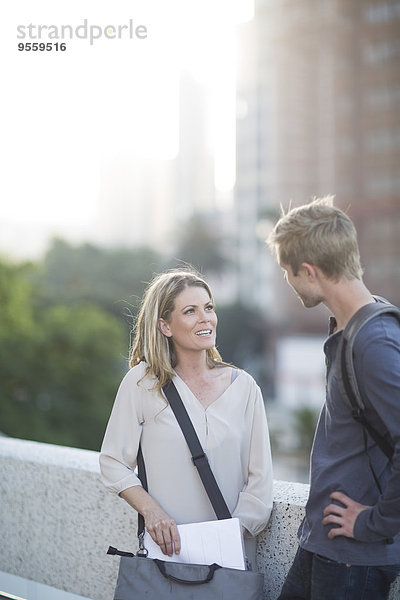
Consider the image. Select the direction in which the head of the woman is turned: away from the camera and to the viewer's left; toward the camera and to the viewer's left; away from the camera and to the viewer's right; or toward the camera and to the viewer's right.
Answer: toward the camera and to the viewer's right

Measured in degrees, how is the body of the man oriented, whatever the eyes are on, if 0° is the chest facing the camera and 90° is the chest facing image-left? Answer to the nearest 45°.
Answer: approximately 90°

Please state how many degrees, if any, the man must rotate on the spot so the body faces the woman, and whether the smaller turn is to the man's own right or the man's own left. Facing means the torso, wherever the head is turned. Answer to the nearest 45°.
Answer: approximately 45° to the man's own right
